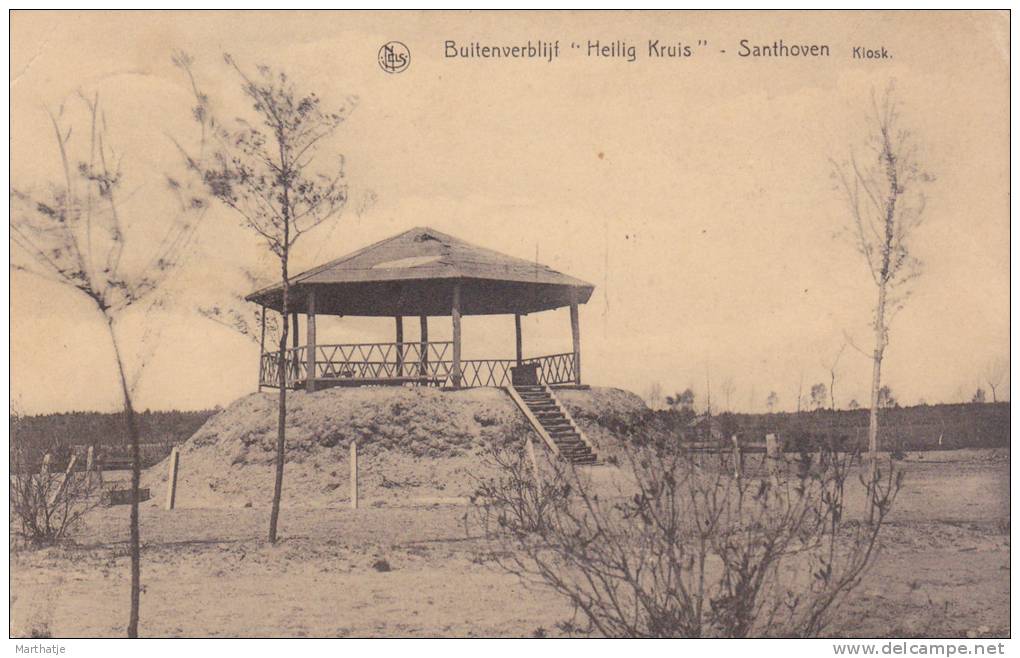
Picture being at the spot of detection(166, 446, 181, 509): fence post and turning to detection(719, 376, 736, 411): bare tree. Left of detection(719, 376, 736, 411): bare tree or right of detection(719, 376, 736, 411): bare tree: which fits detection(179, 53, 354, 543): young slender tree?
right

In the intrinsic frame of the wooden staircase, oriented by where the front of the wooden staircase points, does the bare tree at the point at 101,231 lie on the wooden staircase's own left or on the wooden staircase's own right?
on the wooden staircase's own right

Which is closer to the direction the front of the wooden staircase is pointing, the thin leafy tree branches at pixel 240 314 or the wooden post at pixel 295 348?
the thin leafy tree branches

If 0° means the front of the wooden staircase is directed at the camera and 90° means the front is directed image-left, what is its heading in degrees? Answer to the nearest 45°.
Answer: approximately 315°
